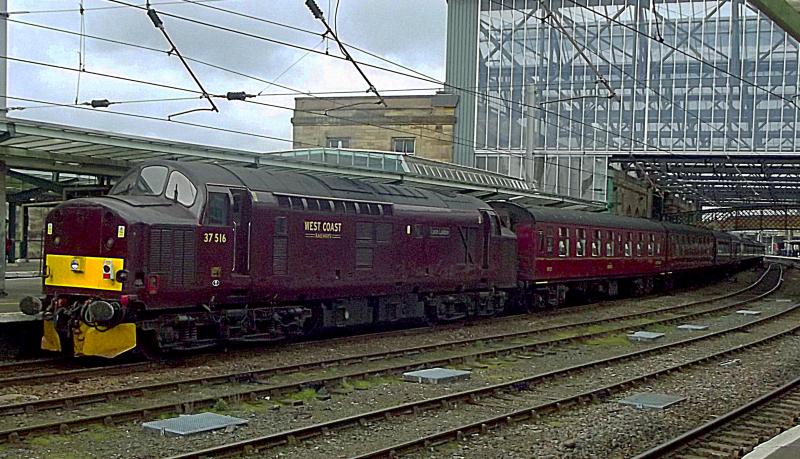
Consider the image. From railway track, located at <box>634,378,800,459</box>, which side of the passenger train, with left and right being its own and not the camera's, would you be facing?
left

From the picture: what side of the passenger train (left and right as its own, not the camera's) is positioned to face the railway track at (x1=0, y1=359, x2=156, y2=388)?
front

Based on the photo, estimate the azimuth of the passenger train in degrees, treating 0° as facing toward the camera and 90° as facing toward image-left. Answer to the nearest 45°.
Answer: approximately 45°

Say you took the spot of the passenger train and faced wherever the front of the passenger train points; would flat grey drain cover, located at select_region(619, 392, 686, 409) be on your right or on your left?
on your left

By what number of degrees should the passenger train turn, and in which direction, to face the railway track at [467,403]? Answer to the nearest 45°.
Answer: approximately 90° to its left
